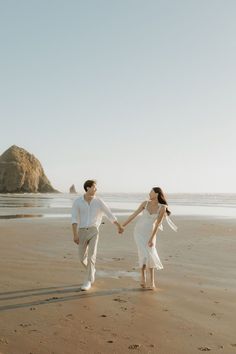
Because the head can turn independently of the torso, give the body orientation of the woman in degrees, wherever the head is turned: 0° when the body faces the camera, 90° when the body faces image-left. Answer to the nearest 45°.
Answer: approximately 45°

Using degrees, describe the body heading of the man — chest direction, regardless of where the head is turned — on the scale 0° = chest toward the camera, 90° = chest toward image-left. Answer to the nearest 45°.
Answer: approximately 0°

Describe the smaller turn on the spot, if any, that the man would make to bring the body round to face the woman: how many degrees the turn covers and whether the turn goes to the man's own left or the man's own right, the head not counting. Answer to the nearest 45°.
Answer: approximately 90° to the man's own left

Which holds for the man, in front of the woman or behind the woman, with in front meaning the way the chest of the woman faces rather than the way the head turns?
in front

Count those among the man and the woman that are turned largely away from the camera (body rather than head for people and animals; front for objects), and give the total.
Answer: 0
